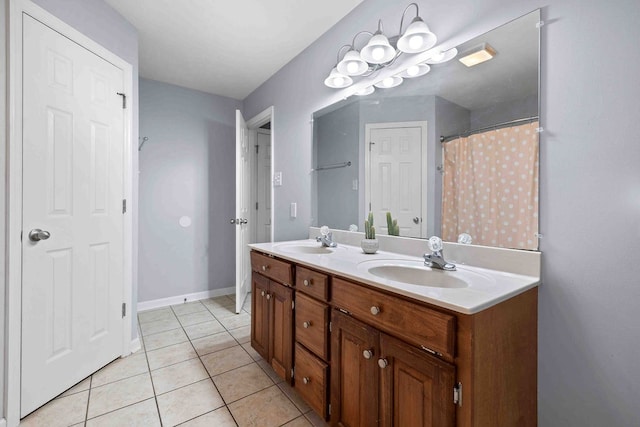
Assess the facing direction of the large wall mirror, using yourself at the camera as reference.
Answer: facing the viewer and to the left of the viewer

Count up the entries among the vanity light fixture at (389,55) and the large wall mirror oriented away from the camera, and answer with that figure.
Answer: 0

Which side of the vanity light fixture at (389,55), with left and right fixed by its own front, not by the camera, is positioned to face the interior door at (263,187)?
right

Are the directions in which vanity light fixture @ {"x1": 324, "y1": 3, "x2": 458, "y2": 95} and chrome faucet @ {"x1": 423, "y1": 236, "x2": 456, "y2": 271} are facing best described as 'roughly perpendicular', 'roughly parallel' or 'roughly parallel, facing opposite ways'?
roughly parallel

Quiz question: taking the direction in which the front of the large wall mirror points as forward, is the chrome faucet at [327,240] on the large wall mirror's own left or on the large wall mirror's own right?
on the large wall mirror's own right

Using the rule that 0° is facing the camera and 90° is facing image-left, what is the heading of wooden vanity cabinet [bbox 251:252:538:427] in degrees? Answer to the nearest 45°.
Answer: approximately 45°
